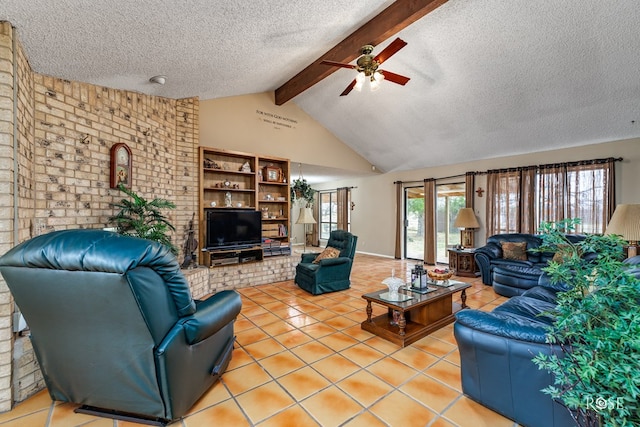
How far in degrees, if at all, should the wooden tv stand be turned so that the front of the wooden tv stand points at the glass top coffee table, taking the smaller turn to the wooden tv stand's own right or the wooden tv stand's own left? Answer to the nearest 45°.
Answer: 0° — it already faces it

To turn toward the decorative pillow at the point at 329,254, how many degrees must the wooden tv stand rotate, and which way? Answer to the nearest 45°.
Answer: approximately 45° to its left

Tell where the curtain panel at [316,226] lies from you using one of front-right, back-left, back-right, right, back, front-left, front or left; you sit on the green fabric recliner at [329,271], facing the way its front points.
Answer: back-right

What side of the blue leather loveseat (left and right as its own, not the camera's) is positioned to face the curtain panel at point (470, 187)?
right

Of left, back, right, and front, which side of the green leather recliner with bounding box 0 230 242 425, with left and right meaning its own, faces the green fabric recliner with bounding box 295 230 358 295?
front

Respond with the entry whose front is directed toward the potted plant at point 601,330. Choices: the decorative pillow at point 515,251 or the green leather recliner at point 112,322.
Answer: the decorative pillow

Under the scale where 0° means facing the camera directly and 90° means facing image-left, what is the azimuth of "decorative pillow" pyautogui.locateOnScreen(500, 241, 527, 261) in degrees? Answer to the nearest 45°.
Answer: approximately 0°

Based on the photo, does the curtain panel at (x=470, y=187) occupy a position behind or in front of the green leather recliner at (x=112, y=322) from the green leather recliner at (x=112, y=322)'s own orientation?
in front

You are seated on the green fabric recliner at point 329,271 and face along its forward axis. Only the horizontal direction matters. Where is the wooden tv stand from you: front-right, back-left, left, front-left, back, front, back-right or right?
front-right

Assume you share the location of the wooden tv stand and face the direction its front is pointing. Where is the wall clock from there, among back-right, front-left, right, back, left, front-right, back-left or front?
right

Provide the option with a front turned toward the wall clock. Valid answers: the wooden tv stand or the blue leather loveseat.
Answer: the blue leather loveseat

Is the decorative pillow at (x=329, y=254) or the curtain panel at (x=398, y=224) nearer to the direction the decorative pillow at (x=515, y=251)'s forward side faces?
the decorative pillow

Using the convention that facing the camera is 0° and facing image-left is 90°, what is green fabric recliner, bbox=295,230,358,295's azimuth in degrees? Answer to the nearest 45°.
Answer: approximately 45°

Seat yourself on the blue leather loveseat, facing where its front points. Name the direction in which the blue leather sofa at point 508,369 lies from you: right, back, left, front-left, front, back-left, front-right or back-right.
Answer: front-left

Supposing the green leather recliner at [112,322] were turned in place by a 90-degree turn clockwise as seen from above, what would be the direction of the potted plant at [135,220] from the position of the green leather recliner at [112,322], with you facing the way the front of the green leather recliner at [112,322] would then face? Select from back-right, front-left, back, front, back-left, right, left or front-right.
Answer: back-left

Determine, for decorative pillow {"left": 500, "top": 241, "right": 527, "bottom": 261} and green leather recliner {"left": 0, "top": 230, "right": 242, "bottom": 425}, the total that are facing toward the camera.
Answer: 1

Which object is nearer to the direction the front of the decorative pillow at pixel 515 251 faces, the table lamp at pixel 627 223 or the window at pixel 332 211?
the table lamp

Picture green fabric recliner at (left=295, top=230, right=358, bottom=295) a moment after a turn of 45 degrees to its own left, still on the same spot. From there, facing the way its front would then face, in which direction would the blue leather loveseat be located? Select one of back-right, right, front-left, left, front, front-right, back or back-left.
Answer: left
